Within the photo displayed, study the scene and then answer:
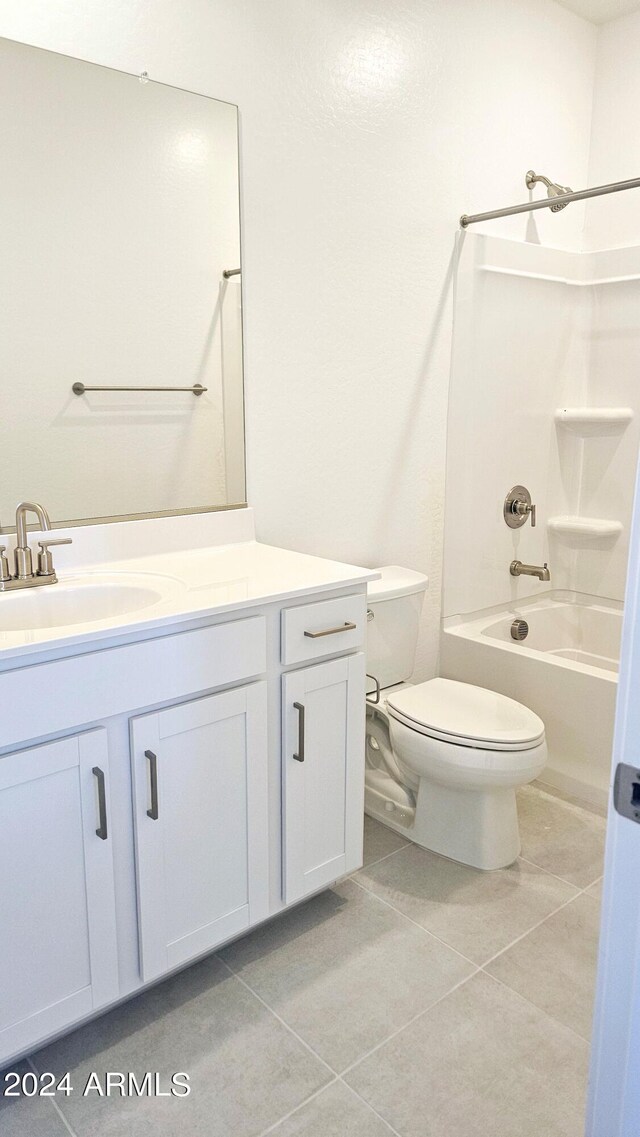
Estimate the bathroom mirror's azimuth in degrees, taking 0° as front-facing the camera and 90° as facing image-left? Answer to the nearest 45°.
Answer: approximately 315°

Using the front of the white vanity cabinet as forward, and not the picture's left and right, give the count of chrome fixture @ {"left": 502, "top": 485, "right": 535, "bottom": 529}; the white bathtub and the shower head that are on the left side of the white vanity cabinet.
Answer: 3

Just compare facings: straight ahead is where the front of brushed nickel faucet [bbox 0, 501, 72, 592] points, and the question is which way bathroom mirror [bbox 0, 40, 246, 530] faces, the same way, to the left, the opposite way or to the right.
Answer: the same way

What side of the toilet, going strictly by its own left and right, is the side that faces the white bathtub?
left

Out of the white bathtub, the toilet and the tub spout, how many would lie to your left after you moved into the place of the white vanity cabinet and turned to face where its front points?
3

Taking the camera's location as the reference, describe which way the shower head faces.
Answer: facing the viewer and to the right of the viewer

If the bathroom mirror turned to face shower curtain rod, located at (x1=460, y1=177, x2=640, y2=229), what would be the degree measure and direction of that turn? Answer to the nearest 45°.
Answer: approximately 45° to its left

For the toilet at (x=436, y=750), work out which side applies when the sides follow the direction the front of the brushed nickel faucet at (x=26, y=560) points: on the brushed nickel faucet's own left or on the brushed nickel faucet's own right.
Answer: on the brushed nickel faucet's own left

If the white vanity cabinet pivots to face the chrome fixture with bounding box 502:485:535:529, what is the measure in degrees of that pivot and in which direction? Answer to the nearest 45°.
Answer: approximately 90° to its left
